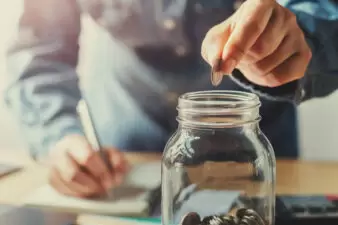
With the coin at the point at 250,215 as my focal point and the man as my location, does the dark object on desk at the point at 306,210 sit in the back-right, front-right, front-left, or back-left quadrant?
front-left

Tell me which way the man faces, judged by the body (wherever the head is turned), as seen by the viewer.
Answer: toward the camera

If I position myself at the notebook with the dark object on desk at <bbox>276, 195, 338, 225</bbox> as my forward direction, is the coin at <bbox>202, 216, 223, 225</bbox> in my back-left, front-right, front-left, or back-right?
front-right
